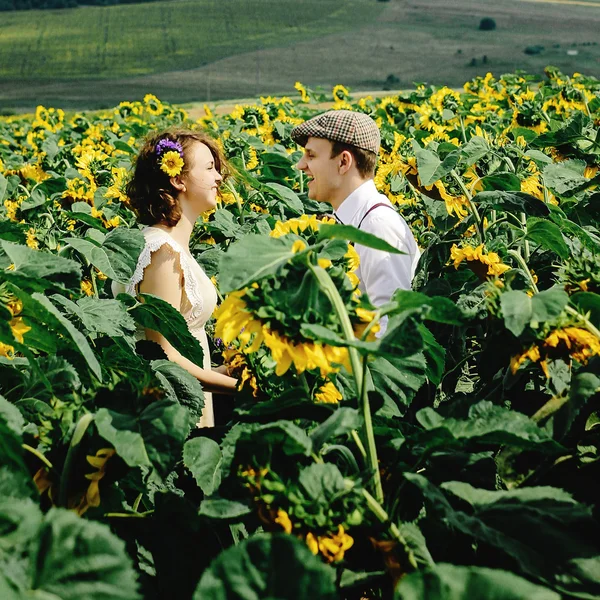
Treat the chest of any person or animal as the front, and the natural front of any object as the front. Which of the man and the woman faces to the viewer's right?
the woman

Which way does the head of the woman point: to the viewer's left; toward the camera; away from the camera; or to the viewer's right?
to the viewer's right

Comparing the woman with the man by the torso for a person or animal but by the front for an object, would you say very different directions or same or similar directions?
very different directions

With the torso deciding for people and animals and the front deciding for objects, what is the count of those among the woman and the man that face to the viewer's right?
1

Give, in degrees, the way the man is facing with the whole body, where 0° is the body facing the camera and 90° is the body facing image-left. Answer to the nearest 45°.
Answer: approximately 90°

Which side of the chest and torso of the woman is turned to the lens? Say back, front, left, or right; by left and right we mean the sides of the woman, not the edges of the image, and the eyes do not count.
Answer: right
